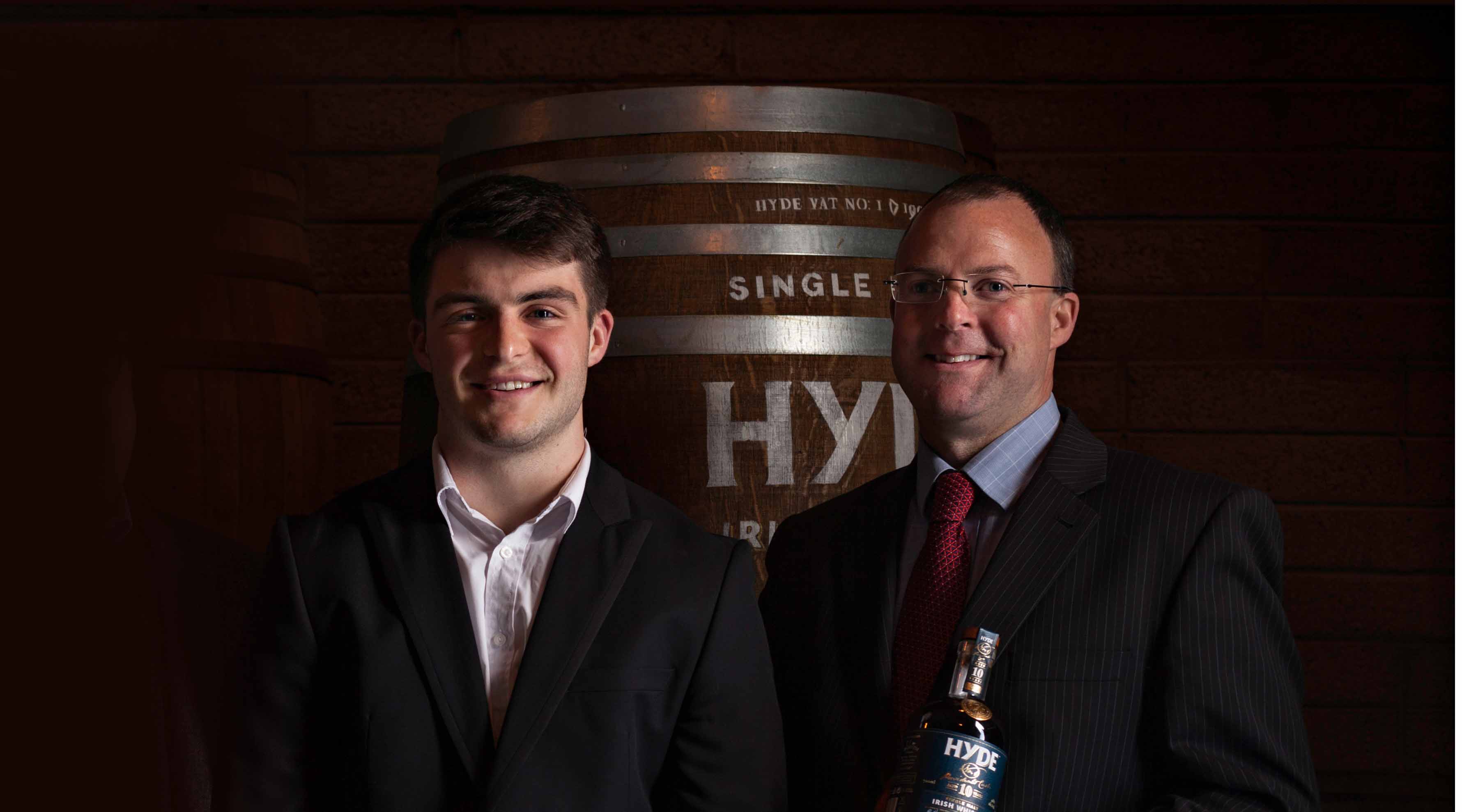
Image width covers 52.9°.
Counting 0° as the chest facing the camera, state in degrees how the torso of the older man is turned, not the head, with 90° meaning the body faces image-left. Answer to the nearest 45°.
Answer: approximately 45°

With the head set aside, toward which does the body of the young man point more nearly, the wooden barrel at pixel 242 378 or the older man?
the older man

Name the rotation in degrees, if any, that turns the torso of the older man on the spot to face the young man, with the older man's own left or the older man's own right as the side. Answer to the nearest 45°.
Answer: approximately 45° to the older man's own right

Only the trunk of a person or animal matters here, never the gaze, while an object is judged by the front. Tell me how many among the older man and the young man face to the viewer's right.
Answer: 0

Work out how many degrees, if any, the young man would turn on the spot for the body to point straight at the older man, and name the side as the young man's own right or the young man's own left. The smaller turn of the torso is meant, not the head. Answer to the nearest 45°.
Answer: approximately 90° to the young man's own left

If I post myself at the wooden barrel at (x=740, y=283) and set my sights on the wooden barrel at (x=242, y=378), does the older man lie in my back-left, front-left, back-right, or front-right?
back-left

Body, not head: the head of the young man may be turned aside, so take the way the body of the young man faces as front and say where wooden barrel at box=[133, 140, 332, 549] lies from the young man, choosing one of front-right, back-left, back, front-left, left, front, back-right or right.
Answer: back-right

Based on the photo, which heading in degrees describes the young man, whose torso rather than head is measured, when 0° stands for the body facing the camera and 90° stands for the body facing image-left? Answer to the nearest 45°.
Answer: approximately 0°
